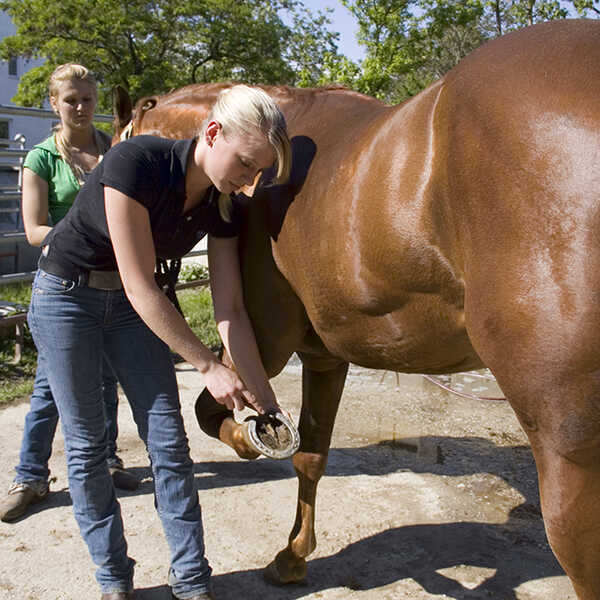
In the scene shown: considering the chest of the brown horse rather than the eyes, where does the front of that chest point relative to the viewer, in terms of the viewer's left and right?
facing away from the viewer and to the left of the viewer

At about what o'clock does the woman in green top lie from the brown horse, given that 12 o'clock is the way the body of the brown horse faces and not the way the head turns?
The woman in green top is roughly at 12 o'clock from the brown horse.

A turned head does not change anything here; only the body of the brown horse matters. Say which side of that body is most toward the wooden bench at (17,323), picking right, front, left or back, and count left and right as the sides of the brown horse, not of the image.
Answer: front
